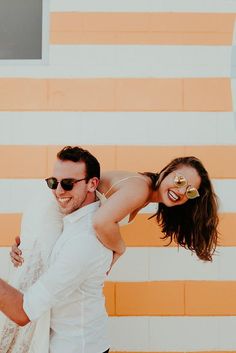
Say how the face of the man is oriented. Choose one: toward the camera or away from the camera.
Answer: toward the camera

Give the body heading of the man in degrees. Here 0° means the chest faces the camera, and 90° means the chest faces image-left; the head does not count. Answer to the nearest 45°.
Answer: approximately 90°
